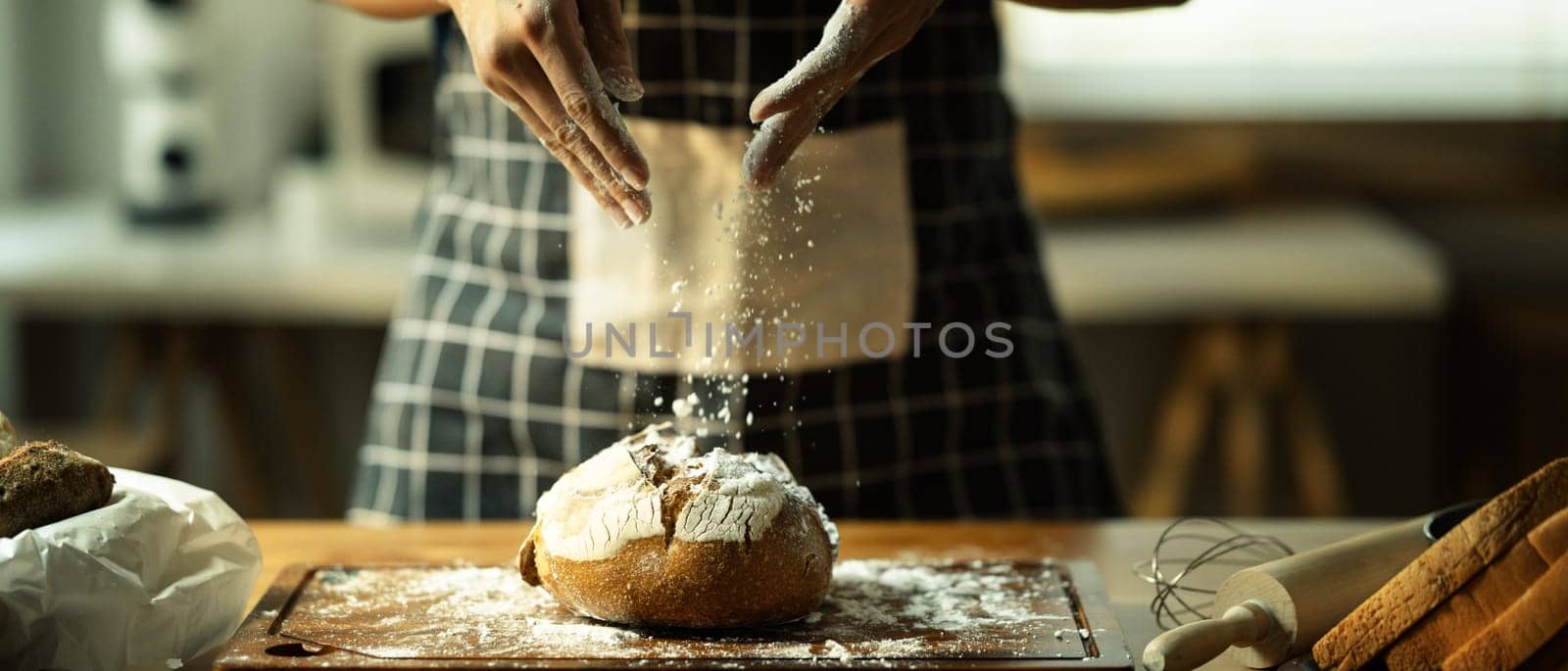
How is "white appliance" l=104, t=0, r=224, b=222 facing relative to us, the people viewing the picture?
facing the viewer

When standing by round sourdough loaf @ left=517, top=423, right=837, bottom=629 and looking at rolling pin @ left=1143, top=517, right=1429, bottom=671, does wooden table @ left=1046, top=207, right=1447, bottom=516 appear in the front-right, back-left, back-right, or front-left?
front-left

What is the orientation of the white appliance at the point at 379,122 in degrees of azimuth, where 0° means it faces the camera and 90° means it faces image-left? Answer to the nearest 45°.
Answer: approximately 0°

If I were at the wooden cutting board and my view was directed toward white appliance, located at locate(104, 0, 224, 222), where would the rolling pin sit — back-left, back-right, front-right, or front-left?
back-right

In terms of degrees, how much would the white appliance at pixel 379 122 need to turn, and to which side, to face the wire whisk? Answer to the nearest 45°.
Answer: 0° — it already faces it

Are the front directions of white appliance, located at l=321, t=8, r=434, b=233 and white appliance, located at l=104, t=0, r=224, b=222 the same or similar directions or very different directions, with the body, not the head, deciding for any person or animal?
same or similar directions

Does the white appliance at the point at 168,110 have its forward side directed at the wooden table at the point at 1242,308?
no

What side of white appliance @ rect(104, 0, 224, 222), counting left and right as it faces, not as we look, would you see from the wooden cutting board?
front

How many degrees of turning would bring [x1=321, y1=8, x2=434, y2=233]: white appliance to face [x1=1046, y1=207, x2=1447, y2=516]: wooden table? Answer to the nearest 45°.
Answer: approximately 90° to its left

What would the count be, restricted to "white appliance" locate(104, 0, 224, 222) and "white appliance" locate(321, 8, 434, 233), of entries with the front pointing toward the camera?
2

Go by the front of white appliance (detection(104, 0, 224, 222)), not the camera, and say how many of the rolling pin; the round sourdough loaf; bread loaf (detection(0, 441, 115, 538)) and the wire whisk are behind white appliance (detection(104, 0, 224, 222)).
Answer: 0

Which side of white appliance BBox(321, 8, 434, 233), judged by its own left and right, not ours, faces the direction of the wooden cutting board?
front

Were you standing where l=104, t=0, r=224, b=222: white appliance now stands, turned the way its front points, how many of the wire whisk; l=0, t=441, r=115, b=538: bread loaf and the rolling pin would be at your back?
0

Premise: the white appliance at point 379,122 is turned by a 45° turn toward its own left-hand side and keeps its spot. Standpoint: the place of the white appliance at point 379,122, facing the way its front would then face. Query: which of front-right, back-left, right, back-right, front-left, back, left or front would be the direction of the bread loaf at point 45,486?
front-right
